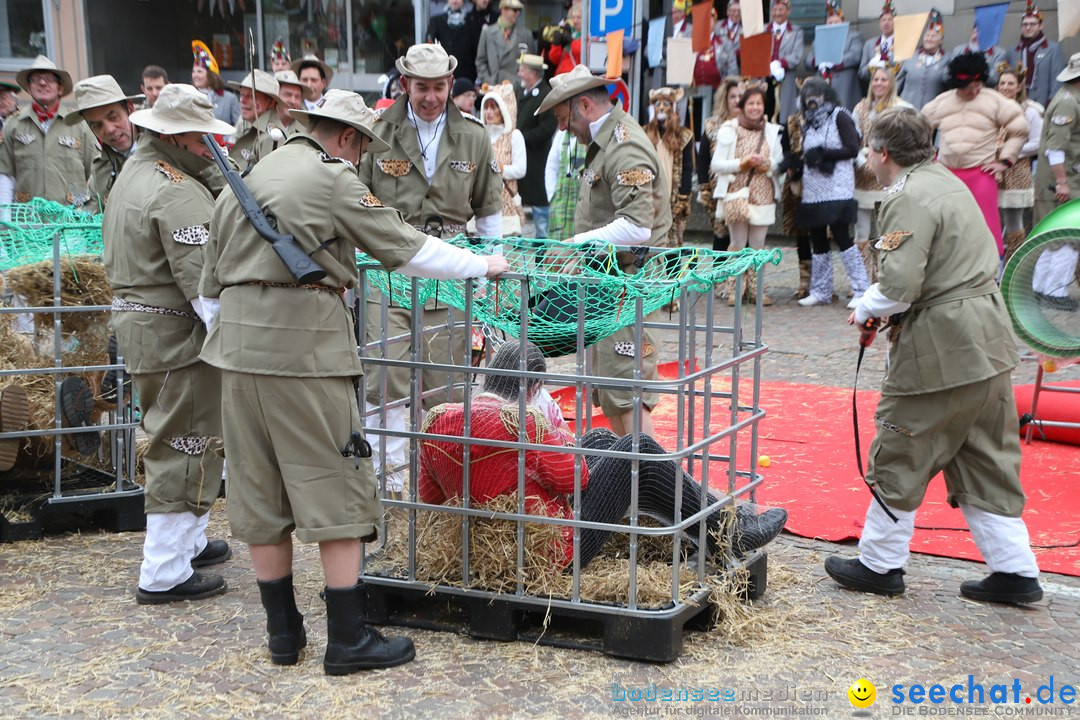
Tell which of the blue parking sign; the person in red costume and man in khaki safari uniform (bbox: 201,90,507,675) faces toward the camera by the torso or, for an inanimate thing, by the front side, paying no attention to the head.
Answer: the blue parking sign

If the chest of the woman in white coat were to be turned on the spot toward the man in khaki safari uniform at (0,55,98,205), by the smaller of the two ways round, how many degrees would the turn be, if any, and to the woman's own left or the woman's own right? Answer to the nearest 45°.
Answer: approximately 45° to the woman's own right

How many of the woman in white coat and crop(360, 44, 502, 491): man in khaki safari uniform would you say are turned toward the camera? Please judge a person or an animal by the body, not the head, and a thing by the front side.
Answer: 2
